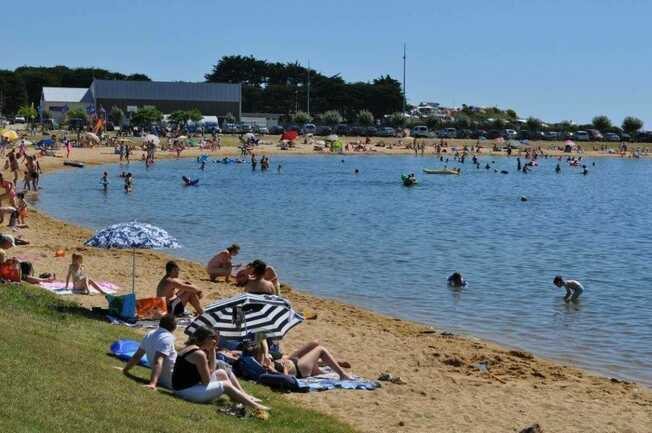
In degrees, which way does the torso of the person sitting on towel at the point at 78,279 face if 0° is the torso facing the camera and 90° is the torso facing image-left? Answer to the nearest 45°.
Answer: approximately 315°

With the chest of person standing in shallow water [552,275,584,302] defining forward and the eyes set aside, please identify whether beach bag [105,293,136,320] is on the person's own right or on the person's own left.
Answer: on the person's own left

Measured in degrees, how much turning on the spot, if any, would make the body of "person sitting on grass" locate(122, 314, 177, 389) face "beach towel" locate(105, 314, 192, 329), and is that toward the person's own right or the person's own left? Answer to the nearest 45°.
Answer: approximately 45° to the person's own left

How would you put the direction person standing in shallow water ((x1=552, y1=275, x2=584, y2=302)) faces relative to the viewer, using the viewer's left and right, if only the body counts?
facing to the left of the viewer

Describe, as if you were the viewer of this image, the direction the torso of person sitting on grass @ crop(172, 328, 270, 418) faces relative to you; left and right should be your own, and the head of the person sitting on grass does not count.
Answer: facing to the right of the viewer

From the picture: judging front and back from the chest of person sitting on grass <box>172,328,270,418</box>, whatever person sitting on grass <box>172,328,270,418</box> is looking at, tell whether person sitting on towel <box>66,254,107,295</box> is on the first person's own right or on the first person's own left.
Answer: on the first person's own left

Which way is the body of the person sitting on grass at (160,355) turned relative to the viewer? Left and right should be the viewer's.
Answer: facing away from the viewer and to the right of the viewer

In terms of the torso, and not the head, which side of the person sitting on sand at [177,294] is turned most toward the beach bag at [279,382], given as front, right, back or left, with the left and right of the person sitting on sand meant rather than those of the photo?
right

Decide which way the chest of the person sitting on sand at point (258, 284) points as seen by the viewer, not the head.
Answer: away from the camera

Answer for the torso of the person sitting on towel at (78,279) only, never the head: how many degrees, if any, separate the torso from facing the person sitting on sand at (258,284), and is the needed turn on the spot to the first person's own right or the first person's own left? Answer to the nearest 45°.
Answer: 0° — they already face them

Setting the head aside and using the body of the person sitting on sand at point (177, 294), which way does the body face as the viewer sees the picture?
to the viewer's right

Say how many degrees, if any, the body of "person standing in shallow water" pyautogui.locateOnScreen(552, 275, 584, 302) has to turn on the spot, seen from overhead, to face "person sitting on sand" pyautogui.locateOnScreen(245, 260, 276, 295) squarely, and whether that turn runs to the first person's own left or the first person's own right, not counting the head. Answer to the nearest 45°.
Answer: approximately 45° to the first person's own left
